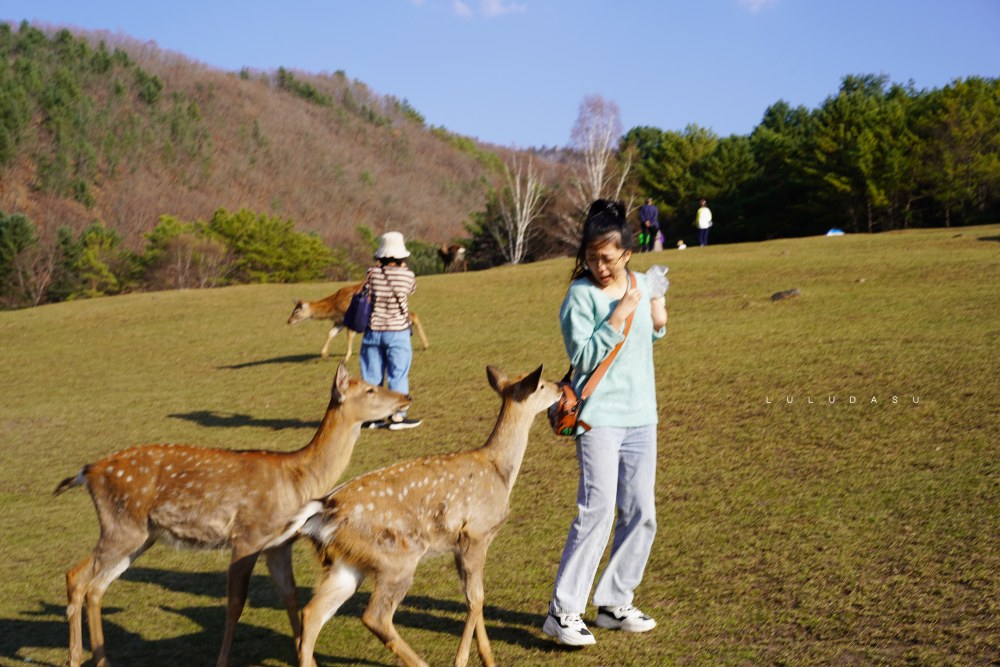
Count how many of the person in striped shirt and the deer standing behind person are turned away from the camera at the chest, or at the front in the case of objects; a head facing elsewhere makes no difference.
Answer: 1

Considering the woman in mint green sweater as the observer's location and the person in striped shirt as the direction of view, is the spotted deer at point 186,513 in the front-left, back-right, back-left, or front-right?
front-left

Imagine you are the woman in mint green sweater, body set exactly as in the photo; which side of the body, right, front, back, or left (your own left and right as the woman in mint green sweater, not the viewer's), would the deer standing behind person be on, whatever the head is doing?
back

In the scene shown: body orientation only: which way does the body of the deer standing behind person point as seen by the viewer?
to the viewer's left

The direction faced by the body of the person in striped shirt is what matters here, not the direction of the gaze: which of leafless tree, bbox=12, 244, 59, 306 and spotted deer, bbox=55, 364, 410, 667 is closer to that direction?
the leafless tree

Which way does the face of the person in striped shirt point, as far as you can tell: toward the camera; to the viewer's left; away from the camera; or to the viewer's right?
away from the camera

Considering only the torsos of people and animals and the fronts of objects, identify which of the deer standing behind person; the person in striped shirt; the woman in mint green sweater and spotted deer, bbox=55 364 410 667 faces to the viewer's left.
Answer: the deer standing behind person

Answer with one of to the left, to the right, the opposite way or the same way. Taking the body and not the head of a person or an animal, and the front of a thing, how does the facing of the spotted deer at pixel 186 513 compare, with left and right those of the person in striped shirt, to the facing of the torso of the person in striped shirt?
to the right

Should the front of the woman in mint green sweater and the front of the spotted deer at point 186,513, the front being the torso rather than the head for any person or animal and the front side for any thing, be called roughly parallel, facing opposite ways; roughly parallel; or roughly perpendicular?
roughly perpendicular

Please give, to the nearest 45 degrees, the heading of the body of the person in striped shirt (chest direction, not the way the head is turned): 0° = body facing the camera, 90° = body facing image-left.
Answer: approximately 180°

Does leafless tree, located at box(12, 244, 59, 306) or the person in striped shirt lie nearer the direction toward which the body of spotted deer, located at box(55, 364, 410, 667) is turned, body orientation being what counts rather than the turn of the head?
the person in striped shirt

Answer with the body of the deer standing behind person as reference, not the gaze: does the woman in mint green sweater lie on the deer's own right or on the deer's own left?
on the deer's own left

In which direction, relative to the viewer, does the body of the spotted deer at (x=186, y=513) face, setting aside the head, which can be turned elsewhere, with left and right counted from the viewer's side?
facing to the right of the viewer

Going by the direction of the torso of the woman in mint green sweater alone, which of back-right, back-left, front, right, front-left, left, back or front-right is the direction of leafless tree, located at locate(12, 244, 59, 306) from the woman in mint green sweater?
back

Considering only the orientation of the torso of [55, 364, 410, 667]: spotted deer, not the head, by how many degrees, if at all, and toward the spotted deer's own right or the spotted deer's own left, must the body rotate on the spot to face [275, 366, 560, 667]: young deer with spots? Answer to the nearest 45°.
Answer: approximately 45° to the spotted deer's own right

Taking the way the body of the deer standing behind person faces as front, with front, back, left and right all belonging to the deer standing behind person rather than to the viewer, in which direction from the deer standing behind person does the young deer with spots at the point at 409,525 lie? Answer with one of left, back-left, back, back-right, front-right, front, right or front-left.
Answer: left

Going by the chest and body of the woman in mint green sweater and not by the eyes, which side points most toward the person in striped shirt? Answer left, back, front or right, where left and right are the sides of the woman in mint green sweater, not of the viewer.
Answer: back

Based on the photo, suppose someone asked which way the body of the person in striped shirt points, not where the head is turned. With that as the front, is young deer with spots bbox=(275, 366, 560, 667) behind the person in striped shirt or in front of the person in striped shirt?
behind
